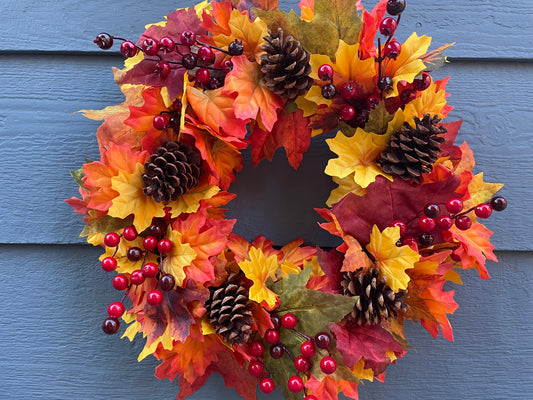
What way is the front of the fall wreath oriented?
toward the camera
